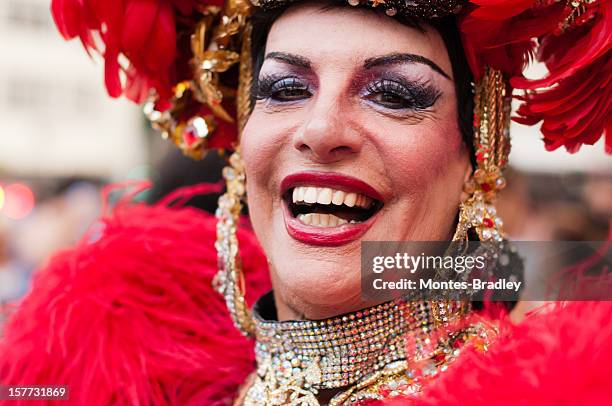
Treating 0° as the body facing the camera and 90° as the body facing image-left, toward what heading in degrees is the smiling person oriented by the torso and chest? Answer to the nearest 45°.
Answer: approximately 0°
